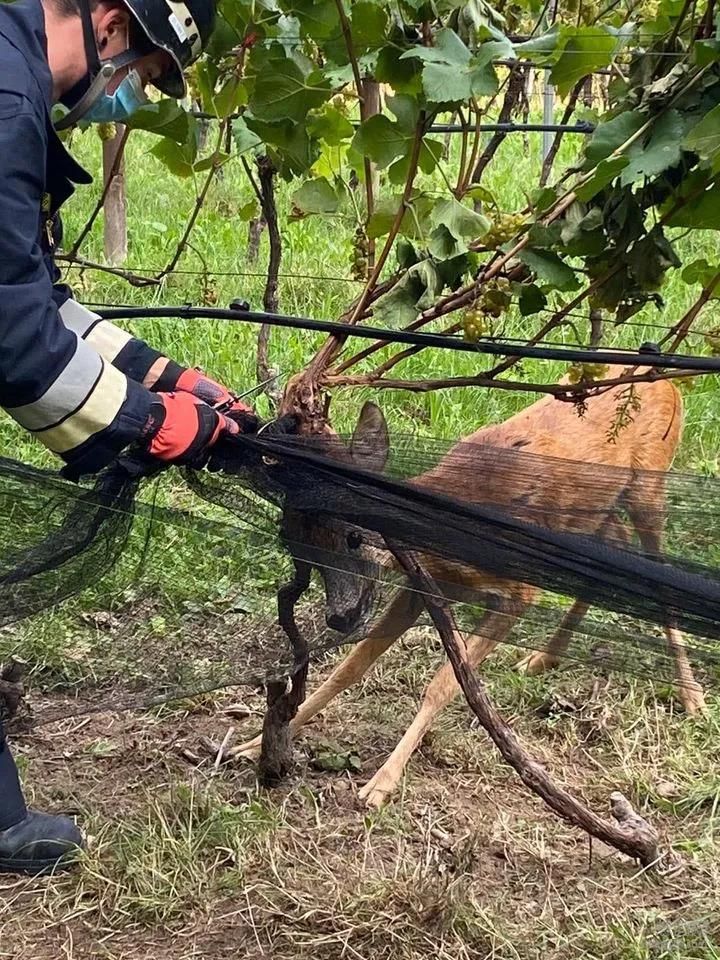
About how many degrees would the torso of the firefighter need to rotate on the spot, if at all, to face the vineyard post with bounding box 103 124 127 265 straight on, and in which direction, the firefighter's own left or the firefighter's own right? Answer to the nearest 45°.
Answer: approximately 90° to the firefighter's own left

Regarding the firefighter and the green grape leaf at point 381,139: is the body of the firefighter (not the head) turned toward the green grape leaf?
yes

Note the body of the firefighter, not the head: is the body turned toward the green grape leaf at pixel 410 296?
yes

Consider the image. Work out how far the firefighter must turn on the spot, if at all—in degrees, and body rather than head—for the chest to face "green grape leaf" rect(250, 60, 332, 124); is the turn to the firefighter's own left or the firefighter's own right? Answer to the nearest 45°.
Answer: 0° — they already face it

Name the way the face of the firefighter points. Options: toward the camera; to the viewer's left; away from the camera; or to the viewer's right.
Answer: to the viewer's right

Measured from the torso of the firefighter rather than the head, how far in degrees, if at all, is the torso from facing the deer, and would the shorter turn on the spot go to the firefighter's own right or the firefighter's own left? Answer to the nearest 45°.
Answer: approximately 45° to the firefighter's own right

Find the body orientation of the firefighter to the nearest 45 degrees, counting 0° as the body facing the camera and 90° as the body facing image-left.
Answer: approximately 270°
